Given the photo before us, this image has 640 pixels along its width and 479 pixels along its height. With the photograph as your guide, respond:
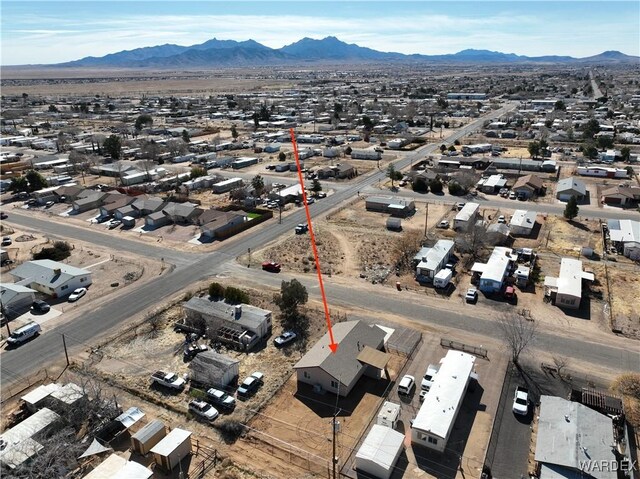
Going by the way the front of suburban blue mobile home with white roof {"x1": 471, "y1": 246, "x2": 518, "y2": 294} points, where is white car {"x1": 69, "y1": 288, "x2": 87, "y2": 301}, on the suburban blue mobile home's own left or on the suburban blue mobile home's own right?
on the suburban blue mobile home's own right

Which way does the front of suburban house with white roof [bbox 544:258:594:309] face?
toward the camera

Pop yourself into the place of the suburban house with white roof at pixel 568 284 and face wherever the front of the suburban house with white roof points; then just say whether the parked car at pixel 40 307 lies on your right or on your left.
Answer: on your right

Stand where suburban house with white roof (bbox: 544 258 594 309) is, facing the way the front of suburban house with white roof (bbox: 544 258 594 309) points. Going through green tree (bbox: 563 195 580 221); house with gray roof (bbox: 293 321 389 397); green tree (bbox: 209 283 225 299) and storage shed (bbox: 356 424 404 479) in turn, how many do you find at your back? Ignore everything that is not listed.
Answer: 1

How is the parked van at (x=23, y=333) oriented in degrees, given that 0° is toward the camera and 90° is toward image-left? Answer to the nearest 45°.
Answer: approximately 45°

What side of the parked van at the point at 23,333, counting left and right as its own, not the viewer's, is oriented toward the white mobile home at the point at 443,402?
left

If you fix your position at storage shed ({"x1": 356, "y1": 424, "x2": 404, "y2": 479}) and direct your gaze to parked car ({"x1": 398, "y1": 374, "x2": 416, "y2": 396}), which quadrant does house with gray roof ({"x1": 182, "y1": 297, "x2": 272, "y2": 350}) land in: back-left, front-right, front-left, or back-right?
front-left

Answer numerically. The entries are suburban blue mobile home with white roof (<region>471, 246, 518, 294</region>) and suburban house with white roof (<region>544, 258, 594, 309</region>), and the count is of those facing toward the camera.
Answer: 2

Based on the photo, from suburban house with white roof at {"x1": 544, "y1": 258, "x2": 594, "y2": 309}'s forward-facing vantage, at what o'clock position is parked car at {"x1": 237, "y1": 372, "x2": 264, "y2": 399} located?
The parked car is roughly at 1 o'clock from the suburban house with white roof.

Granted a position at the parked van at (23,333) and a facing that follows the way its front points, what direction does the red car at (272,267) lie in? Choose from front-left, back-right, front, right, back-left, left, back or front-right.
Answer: back-left

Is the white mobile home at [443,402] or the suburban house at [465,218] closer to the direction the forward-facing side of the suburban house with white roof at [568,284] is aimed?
the white mobile home

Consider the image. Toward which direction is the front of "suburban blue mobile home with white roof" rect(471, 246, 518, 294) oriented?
toward the camera

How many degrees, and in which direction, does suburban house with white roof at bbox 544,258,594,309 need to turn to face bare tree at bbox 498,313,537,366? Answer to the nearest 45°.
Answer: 0° — it already faces it
